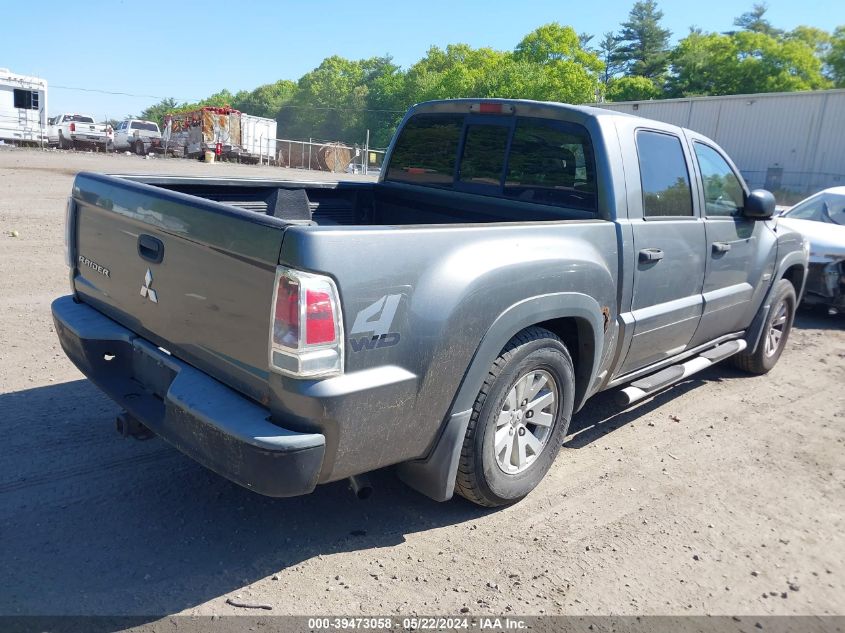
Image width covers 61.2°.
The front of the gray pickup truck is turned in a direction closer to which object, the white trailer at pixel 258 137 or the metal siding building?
the metal siding building

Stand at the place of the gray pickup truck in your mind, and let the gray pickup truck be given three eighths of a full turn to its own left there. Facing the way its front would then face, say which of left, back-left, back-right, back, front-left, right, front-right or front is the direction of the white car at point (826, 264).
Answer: back-right

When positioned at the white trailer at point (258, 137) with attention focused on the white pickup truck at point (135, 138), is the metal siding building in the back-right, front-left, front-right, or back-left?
back-left

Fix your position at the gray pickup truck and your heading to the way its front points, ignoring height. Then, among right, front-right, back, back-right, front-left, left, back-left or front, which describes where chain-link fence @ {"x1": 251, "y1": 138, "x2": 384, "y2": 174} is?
front-left

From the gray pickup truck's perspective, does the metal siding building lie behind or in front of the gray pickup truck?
in front

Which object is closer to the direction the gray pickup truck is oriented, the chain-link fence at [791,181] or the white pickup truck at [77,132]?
the chain-link fence

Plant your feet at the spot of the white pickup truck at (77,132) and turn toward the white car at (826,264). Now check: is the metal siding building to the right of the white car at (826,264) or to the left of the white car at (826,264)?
left

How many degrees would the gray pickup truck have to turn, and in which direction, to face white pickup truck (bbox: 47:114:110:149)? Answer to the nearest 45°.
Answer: approximately 90° to its left

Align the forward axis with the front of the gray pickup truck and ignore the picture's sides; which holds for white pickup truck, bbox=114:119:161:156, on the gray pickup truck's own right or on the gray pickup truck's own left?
on the gray pickup truck's own left

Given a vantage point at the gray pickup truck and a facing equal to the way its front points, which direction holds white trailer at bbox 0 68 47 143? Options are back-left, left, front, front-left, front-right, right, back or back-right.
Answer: left

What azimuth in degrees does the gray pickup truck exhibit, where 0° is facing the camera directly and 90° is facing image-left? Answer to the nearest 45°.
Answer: approximately 225°

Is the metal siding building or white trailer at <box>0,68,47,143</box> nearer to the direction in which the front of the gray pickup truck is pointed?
the metal siding building

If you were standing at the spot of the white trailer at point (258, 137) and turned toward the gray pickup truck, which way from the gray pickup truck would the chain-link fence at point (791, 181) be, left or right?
left
